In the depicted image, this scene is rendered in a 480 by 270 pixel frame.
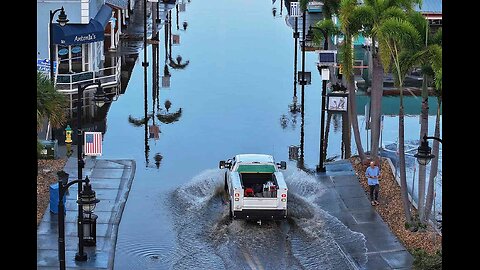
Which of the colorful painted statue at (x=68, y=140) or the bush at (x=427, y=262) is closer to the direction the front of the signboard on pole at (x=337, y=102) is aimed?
the bush

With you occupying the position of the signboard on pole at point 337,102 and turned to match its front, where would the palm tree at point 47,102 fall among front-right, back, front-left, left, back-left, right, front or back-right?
front-right

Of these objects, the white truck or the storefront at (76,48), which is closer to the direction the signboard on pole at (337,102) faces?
the white truck

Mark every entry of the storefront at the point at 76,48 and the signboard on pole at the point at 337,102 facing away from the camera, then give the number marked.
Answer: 0

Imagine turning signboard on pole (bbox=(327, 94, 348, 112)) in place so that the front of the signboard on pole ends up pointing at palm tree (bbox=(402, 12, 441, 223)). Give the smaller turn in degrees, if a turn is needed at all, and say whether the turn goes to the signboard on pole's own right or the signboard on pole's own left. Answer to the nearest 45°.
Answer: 0° — it already faces it

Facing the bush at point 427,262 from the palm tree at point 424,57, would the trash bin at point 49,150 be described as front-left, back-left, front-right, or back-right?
back-right

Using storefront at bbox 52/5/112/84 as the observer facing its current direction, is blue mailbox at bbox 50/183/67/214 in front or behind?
in front

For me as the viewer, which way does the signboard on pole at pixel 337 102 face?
facing the viewer

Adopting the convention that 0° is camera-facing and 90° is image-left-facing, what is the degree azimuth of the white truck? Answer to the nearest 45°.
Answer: approximately 180°

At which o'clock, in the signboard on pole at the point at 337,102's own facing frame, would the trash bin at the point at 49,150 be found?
The trash bin is roughly at 3 o'clock from the signboard on pole.
